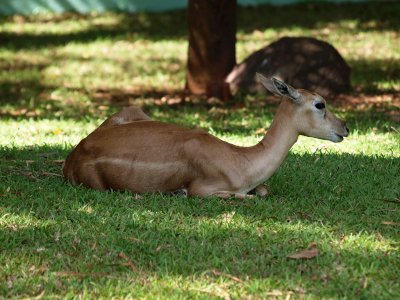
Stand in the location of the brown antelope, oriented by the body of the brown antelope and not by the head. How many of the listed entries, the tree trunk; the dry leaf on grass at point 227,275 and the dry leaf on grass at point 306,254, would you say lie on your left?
1

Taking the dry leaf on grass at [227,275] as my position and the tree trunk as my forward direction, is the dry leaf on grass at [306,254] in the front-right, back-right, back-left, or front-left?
front-right

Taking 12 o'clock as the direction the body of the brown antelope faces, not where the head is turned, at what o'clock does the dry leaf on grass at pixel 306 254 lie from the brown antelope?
The dry leaf on grass is roughly at 2 o'clock from the brown antelope.

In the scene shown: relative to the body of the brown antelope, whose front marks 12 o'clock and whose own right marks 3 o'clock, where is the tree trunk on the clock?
The tree trunk is roughly at 9 o'clock from the brown antelope.

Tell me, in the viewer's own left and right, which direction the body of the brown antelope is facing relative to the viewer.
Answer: facing to the right of the viewer

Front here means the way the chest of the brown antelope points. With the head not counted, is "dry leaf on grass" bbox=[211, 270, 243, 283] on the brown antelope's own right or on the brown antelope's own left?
on the brown antelope's own right
